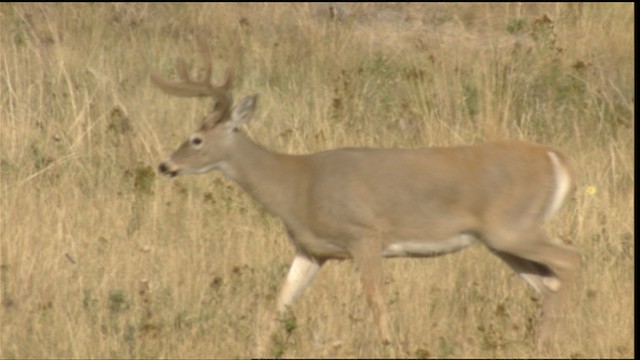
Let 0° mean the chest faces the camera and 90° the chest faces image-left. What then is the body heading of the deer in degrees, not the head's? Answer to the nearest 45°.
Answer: approximately 90°
